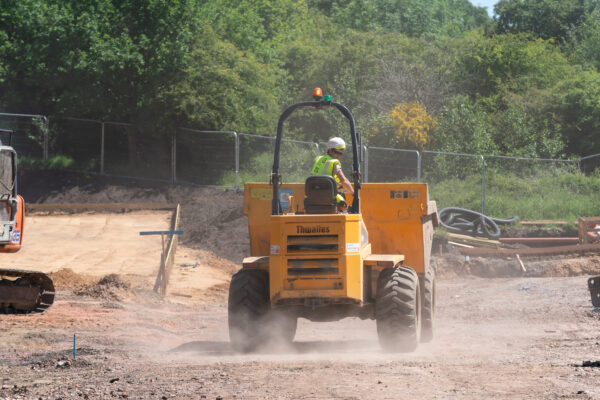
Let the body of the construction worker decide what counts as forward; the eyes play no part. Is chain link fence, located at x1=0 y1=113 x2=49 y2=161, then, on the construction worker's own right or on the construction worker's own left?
on the construction worker's own left

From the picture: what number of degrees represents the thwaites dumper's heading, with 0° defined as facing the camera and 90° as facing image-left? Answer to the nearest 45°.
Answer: approximately 180°

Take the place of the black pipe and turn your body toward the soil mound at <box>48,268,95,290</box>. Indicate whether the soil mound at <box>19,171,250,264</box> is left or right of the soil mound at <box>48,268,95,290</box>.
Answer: right

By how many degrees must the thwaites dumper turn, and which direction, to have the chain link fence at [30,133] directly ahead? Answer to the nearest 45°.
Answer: approximately 45° to its left
